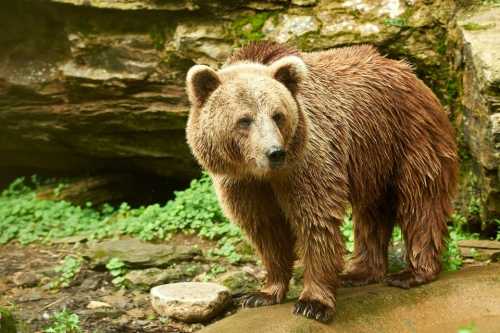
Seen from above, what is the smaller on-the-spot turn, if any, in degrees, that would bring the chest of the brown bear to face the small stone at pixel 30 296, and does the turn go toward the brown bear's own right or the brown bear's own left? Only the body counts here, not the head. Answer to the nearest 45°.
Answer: approximately 45° to the brown bear's own right

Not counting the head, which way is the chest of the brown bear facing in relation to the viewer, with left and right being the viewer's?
facing the viewer and to the left of the viewer

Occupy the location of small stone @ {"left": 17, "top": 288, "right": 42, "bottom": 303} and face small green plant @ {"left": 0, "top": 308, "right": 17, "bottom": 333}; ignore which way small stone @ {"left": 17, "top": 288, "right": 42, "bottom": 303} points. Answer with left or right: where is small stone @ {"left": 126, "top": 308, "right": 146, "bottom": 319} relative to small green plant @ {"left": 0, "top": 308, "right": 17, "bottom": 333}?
left

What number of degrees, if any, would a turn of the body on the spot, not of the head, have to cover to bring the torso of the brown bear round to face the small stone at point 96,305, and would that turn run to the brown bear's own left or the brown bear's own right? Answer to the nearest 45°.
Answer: approximately 45° to the brown bear's own right

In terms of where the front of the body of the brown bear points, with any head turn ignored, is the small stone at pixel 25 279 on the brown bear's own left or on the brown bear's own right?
on the brown bear's own right

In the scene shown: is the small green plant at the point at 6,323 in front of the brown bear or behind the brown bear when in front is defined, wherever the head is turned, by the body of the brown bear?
in front

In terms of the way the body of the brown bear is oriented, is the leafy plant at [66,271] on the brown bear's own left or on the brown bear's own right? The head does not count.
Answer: on the brown bear's own right
